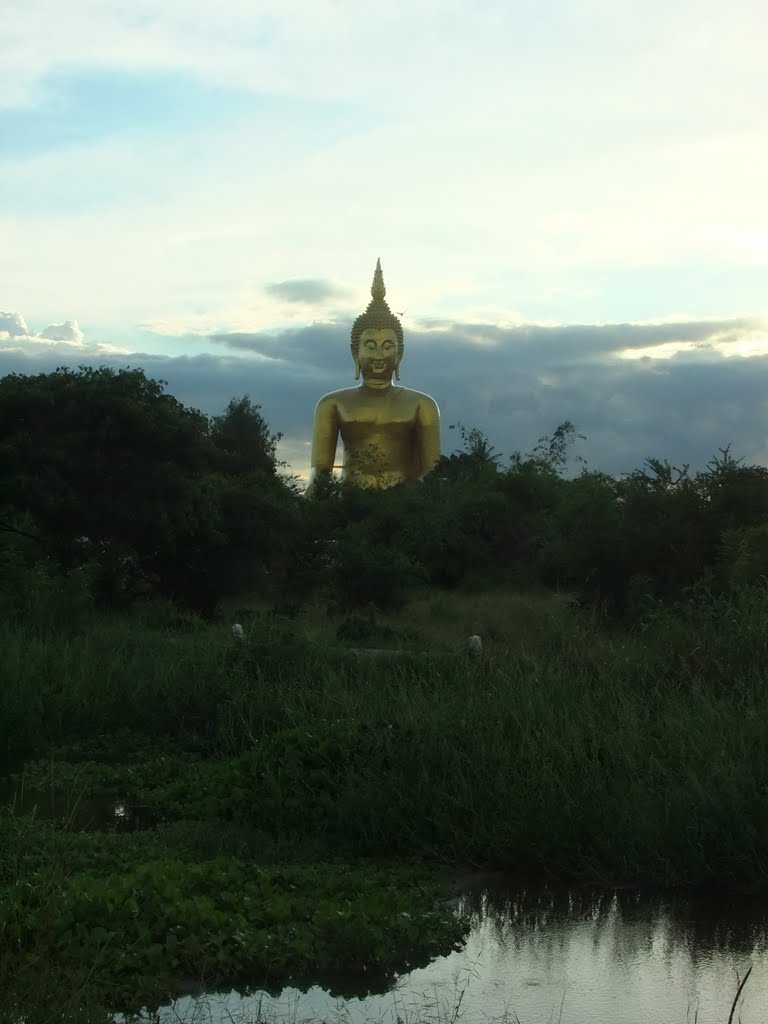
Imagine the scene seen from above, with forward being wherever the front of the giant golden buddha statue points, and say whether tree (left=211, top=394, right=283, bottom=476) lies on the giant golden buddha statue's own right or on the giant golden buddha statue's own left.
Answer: on the giant golden buddha statue's own right

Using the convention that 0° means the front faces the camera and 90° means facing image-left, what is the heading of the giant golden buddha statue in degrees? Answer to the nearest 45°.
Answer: approximately 0°
